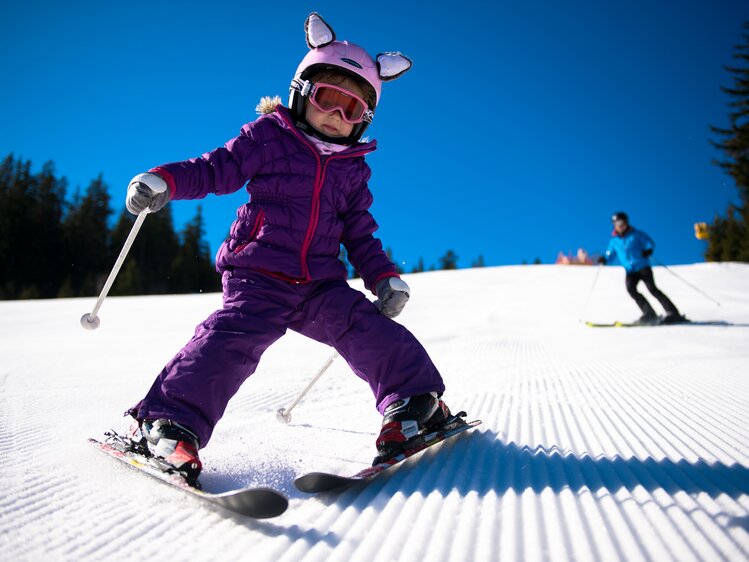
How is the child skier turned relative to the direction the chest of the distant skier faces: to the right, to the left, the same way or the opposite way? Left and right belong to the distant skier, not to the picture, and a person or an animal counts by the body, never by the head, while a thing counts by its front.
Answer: to the left

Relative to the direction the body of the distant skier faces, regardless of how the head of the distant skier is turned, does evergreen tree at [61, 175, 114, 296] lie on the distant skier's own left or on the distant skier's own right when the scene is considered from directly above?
on the distant skier's own right

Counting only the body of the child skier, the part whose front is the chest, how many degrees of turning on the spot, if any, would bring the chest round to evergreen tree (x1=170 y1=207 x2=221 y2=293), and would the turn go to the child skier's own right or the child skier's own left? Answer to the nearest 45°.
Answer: approximately 180°

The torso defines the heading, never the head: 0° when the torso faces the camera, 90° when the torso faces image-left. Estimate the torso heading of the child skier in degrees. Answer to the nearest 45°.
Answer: approximately 0°

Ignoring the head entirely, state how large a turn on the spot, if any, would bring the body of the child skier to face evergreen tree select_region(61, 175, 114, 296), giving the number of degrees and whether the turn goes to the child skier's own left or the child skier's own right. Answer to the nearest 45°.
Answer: approximately 180°

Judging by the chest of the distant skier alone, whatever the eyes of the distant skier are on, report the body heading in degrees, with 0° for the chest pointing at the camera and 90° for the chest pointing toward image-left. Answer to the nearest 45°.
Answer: approximately 45°

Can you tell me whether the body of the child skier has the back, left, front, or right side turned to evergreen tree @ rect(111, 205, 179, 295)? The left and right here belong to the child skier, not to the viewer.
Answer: back

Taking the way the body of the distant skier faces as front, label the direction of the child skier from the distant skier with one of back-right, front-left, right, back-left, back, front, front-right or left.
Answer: front-left

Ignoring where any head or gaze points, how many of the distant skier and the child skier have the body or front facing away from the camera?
0
